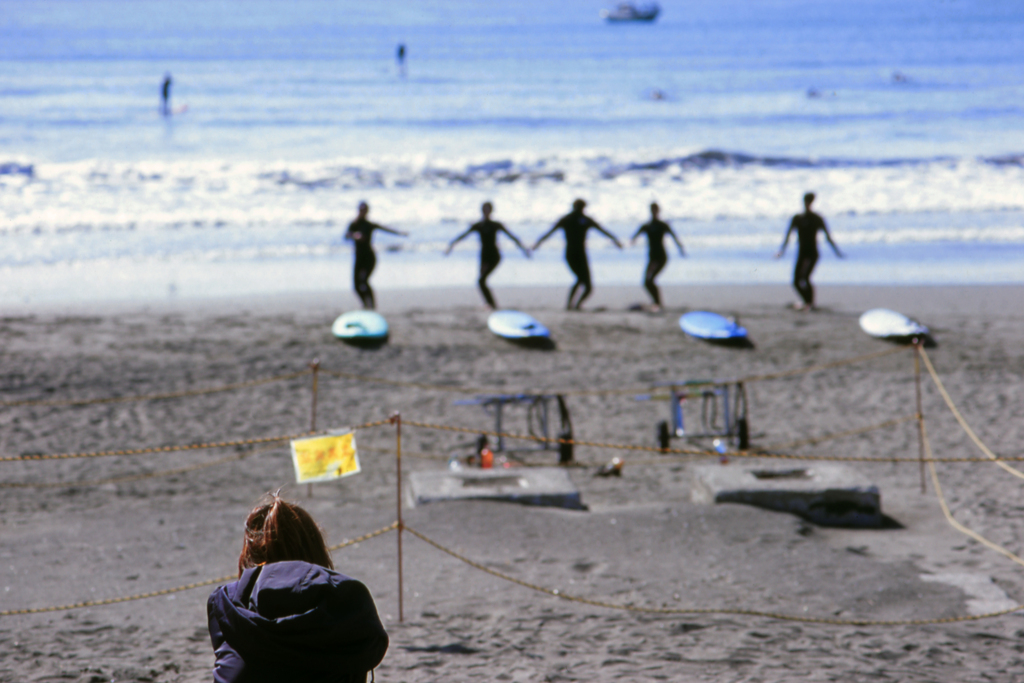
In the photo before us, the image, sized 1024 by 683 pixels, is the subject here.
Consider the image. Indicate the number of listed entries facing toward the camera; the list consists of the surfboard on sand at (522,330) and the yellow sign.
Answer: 1

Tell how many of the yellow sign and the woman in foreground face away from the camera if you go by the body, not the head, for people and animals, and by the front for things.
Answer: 1

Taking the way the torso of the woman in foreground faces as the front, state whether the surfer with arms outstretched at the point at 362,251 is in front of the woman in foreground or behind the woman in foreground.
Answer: in front

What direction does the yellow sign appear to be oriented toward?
toward the camera

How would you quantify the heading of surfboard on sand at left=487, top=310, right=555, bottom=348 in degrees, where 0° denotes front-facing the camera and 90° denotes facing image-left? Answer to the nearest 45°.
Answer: approximately 135°

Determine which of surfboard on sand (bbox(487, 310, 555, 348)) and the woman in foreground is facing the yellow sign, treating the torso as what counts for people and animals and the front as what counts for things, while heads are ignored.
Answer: the woman in foreground

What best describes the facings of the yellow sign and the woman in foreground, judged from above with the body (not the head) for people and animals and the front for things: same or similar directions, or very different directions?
very different directions

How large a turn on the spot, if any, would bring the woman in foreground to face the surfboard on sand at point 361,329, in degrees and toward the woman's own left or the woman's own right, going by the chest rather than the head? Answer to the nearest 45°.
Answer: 0° — they already face it

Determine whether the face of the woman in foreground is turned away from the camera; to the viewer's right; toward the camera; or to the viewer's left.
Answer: away from the camera

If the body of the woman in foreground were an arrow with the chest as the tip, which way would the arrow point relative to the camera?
away from the camera

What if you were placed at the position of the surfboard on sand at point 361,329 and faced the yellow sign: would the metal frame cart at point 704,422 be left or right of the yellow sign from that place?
left

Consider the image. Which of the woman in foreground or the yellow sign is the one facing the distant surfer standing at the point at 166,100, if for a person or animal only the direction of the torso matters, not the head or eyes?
the woman in foreground

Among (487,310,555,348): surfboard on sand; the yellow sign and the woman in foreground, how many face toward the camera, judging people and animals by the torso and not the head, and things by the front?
1

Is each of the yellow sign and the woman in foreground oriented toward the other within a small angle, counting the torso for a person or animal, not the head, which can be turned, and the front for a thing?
yes

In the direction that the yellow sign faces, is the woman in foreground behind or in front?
in front

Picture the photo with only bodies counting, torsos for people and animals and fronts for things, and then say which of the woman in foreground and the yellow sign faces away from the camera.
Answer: the woman in foreground

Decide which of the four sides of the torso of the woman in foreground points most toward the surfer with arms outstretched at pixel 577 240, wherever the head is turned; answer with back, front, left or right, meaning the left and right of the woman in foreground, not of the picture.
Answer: front
